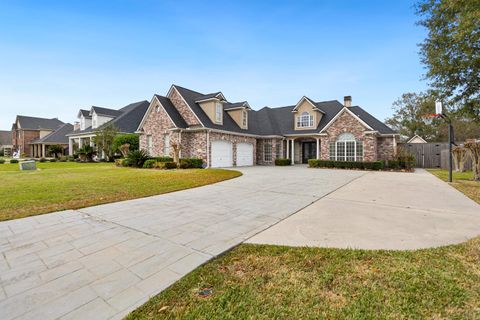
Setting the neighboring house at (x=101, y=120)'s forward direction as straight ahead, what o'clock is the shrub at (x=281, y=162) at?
The shrub is roughly at 9 o'clock from the neighboring house.

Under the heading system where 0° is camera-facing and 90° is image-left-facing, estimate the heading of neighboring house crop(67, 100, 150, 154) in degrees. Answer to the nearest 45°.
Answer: approximately 45°

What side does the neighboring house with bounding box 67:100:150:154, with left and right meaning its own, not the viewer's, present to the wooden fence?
left

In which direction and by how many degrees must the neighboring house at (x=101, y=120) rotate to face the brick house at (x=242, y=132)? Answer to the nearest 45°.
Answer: approximately 90° to its left

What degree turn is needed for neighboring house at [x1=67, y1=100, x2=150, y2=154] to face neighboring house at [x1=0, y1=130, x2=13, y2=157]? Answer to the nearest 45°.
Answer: approximately 90° to its right

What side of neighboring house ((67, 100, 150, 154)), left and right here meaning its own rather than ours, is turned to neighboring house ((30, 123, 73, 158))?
right

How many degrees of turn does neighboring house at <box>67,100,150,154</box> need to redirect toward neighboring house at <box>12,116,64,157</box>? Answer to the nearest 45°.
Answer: approximately 90° to its right

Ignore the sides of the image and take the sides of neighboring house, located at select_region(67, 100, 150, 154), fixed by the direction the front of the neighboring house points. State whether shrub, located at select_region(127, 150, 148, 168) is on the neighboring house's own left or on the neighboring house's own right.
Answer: on the neighboring house's own left

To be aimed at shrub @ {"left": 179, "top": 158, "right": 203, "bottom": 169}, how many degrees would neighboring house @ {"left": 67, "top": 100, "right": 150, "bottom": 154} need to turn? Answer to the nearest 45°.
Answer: approximately 45° to its left

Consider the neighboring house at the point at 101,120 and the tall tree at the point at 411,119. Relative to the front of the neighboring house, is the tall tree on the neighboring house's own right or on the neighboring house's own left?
on the neighboring house's own left

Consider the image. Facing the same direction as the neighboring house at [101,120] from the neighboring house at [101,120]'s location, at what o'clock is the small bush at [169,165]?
The small bush is roughly at 10 o'clock from the neighboring house.

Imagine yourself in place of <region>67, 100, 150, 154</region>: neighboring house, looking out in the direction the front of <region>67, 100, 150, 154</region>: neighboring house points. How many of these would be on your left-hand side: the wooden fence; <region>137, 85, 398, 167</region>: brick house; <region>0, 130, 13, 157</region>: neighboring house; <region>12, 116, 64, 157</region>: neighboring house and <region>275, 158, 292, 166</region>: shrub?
3

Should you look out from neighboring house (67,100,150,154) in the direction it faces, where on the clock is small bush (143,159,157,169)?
The small bush is roughly at 10 o'clock from the neighboring house.
